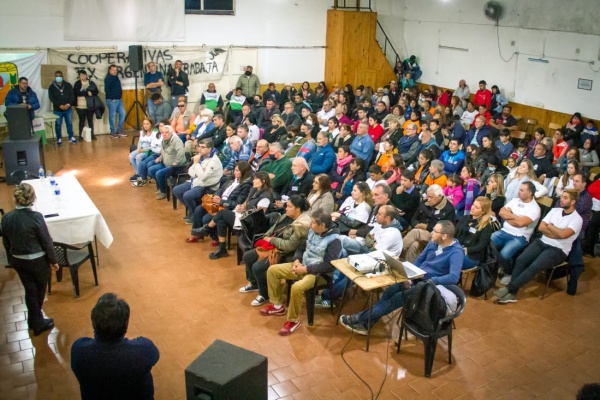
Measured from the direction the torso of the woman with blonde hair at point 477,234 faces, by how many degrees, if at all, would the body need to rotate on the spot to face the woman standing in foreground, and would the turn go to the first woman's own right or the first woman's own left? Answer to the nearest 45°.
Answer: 0° — they already face them

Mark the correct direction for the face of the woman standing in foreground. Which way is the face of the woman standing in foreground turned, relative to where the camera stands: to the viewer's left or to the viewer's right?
to the viewer's right

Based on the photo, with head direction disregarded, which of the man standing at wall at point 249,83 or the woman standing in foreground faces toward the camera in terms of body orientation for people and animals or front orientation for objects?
the man standing at wall

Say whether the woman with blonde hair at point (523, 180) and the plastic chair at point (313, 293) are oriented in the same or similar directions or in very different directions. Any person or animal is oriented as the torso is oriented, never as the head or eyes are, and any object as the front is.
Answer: same or similar directions

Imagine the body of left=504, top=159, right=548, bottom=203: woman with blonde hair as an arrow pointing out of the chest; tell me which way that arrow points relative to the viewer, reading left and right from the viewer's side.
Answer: facing the viewer and to the left of the viewer

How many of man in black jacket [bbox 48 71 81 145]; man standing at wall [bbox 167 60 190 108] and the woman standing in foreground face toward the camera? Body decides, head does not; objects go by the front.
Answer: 2

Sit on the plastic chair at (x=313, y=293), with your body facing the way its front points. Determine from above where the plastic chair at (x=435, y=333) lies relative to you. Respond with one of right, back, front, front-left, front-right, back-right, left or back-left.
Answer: left

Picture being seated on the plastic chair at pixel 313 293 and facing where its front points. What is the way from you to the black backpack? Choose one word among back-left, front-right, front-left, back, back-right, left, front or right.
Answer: left

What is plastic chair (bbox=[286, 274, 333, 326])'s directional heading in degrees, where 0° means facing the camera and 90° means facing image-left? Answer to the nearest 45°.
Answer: approximately 45°

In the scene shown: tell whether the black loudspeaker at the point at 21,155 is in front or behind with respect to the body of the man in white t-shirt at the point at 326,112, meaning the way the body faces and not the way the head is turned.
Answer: in front

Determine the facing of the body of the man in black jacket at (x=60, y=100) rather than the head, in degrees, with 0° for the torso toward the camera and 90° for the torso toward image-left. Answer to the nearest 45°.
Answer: approximately 0°

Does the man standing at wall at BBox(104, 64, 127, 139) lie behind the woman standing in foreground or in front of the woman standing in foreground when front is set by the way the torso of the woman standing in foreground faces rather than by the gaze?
in front

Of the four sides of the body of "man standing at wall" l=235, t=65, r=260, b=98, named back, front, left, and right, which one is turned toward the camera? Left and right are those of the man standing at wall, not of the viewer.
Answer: front

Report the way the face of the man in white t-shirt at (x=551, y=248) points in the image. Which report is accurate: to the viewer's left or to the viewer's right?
to the viewer's left

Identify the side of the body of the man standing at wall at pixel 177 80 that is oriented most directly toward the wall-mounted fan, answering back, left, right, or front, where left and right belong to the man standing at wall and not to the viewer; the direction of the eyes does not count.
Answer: left

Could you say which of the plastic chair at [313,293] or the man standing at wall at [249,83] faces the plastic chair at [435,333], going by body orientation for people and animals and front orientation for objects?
the man standing at wall

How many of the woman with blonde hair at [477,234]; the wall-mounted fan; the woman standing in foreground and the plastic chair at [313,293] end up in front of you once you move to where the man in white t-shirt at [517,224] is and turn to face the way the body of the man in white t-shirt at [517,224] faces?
3

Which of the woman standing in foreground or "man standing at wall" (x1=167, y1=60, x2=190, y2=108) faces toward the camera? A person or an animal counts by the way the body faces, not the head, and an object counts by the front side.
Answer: the man standing at wall

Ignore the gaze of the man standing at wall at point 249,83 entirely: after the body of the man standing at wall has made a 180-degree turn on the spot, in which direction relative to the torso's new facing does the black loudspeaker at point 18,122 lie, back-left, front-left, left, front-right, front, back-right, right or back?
back-left

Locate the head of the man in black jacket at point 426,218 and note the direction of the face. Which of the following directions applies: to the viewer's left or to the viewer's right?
to the viewer's left

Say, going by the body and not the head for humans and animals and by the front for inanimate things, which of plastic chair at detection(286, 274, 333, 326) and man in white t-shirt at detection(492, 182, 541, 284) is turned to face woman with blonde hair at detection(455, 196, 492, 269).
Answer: the man in white t-shirt

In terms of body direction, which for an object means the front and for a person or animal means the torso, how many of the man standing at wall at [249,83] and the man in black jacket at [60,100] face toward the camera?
2
